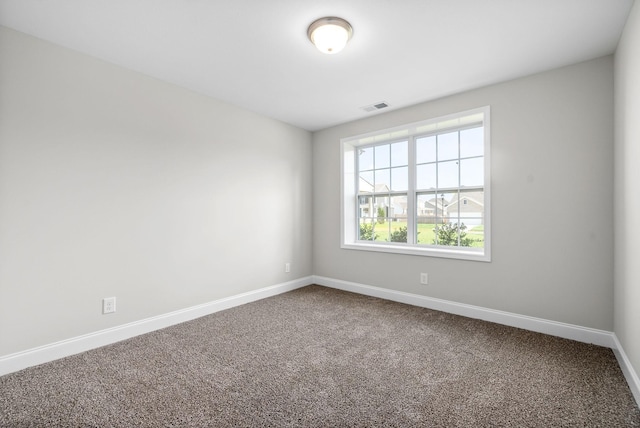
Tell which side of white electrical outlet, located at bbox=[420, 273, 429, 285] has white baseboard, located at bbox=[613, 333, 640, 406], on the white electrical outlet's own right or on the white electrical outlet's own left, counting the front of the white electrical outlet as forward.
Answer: on the white electrical outlet's own left

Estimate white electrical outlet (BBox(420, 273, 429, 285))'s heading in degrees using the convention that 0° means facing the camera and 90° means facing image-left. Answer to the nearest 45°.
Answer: approximately 0°

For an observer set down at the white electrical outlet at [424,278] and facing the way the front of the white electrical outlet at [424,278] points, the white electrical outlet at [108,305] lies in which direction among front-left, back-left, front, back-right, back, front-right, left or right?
front-right
